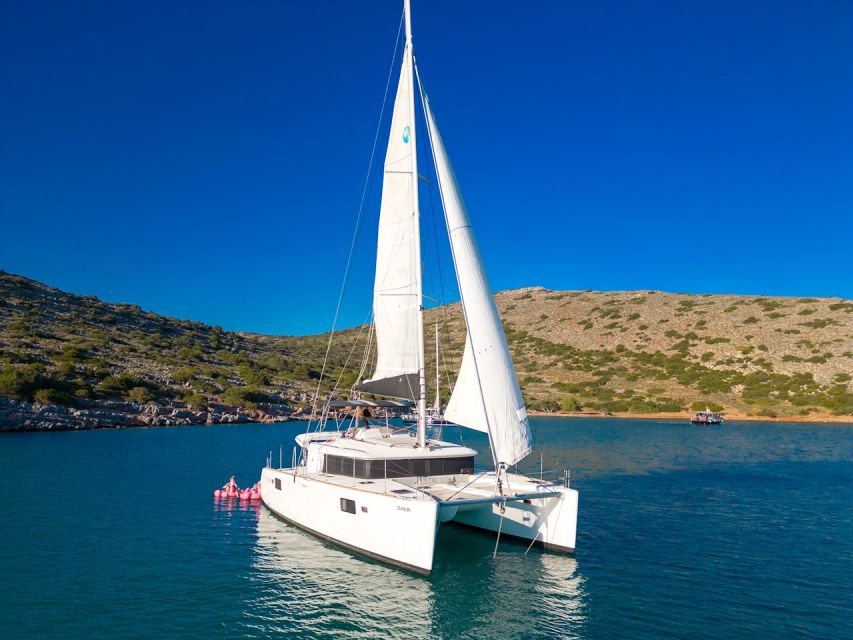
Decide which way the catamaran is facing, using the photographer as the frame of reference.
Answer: facing the viewer and to the right of the viewer
